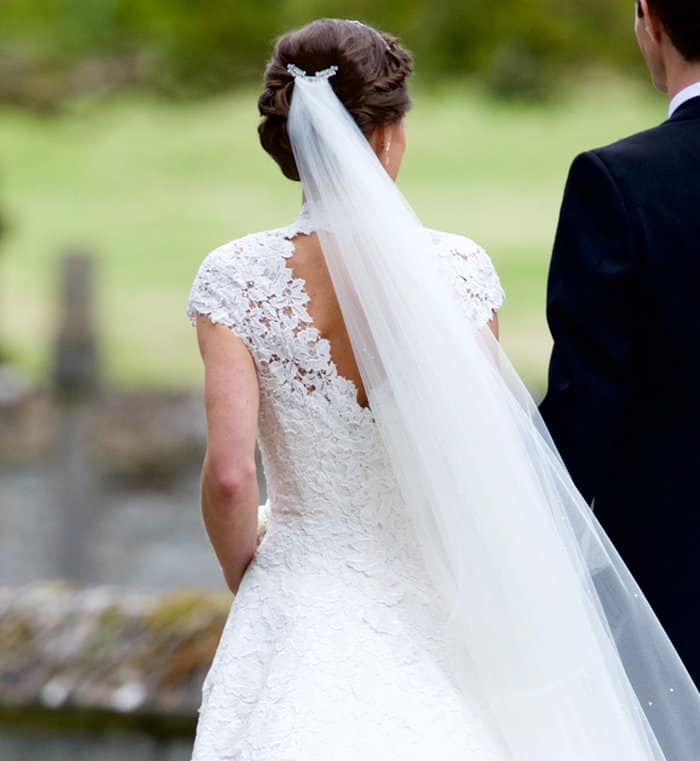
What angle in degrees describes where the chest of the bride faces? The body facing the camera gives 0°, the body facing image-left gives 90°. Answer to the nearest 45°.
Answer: approximately 180°

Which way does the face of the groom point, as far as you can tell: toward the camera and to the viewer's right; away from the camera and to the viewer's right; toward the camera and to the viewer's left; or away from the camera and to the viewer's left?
away from the camera and to the viewer's left
